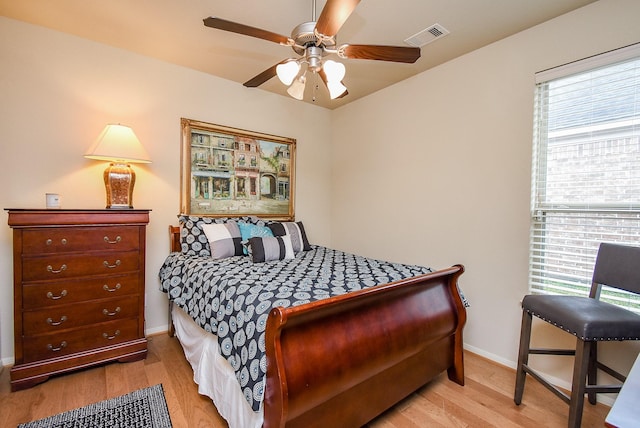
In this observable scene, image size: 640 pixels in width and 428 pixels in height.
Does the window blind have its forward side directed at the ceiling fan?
yes

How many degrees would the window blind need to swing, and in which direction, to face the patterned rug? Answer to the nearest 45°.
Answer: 0° — it already faces it

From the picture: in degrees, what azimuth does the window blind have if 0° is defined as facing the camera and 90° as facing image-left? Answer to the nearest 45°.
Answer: approximately 45°
